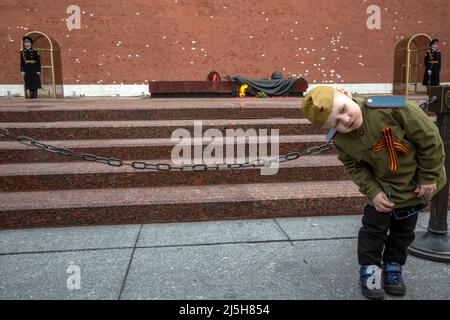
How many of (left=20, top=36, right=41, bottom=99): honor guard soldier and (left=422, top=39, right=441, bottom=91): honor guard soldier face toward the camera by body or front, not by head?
2

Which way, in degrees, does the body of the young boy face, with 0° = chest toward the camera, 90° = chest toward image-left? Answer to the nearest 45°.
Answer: approximately 0°

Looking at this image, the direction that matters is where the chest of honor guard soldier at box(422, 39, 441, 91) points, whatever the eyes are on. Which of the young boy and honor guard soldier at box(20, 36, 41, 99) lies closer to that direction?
the young boy

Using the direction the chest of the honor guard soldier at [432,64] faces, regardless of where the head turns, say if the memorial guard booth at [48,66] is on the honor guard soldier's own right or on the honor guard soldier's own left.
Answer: on the honor guard soldier's own right

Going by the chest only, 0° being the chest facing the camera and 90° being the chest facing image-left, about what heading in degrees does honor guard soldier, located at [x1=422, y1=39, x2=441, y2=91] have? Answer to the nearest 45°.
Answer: approximately 0°
